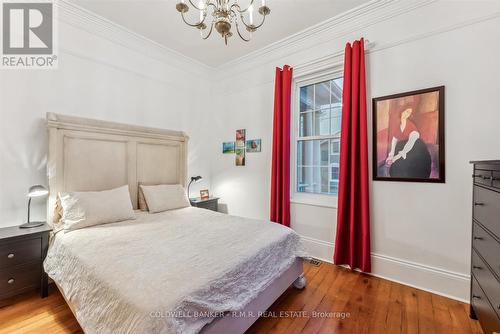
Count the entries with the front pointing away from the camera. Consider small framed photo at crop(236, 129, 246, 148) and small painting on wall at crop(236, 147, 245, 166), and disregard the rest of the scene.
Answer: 0

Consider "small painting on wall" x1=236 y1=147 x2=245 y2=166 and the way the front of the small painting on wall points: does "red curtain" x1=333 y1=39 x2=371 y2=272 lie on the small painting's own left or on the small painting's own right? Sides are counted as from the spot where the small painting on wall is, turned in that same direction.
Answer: on the small painting's own left

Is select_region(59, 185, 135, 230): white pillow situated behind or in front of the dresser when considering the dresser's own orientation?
in front

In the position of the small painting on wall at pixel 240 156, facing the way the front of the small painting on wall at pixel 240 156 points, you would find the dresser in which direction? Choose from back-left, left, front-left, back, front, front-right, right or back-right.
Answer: left

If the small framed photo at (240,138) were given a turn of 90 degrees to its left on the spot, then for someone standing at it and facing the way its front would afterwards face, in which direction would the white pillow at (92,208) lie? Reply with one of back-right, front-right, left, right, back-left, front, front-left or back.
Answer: right

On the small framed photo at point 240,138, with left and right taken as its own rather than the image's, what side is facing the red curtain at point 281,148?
left

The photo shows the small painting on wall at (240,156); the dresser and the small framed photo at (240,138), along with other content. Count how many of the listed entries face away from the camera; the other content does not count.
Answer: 0

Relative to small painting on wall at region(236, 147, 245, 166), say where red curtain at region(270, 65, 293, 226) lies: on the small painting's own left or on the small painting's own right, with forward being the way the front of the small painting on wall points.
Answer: on the small painting's own left

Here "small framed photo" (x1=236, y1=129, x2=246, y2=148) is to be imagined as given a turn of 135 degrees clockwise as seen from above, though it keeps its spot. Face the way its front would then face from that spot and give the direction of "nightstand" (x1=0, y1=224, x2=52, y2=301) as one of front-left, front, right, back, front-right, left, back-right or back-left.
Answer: back-left

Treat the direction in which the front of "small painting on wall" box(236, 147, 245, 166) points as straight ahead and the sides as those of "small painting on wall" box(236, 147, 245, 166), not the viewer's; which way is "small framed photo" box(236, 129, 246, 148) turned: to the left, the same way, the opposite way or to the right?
the same way

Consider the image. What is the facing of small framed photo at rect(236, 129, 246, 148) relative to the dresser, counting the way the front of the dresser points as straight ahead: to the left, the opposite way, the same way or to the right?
to the left

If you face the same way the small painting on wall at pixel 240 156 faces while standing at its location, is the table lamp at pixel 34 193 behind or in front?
in front

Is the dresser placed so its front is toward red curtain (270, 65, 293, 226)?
yes

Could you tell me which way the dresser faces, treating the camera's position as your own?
facing to the left of the viewer
